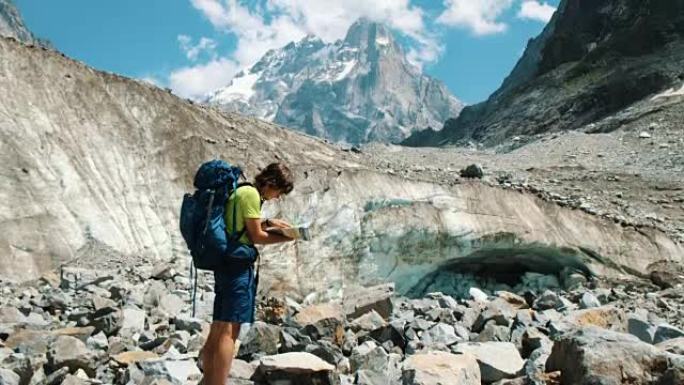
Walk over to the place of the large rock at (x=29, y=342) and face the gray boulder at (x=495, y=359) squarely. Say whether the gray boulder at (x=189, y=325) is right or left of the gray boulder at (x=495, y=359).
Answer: left

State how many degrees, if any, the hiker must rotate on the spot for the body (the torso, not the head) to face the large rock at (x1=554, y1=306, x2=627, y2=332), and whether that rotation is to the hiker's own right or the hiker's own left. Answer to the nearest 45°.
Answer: approximately 45° to the hiker's own left

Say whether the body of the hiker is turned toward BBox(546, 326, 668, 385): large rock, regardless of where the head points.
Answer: yes

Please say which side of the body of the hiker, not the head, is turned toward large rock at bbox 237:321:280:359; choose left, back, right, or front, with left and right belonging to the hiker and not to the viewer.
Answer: left

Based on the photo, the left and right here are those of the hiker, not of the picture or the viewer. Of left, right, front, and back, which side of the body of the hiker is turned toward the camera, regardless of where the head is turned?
right

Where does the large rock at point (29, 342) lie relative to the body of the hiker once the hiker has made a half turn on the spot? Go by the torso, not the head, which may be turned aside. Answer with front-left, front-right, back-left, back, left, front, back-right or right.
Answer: front-right
